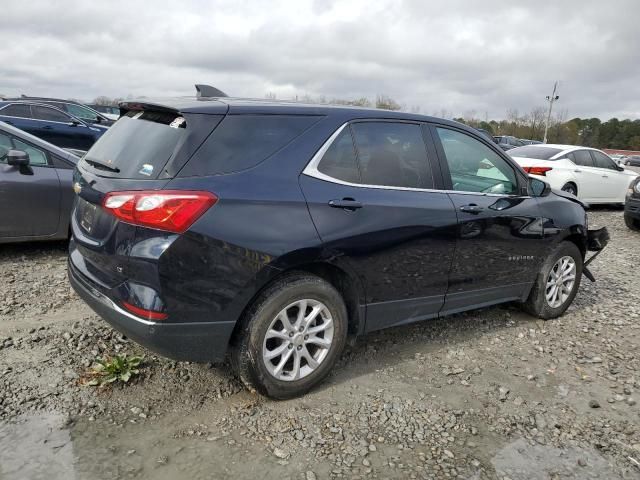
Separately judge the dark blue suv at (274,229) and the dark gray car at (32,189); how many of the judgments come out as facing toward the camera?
0

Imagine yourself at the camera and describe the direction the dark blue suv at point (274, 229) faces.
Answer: facing away from the viewer and to the right of the viewer

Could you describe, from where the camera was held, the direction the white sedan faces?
facing away from the viewer and to the right of the viewer

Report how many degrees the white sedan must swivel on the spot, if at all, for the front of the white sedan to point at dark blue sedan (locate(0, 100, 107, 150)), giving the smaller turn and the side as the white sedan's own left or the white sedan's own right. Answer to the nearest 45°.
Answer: approximately 180°

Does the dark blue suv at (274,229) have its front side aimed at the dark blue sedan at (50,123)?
no

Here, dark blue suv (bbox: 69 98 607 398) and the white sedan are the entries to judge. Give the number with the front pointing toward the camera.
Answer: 0

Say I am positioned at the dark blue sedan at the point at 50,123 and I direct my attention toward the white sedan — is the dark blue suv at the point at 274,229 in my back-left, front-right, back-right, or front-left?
front-right

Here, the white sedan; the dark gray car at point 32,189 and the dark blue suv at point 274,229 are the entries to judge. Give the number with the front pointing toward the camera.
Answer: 0

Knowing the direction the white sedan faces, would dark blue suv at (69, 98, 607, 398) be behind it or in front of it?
behind

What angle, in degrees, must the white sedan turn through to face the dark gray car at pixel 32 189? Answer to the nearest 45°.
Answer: approximately 180°

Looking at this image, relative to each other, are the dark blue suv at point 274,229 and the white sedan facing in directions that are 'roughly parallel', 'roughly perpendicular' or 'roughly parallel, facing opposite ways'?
roughly parallel
